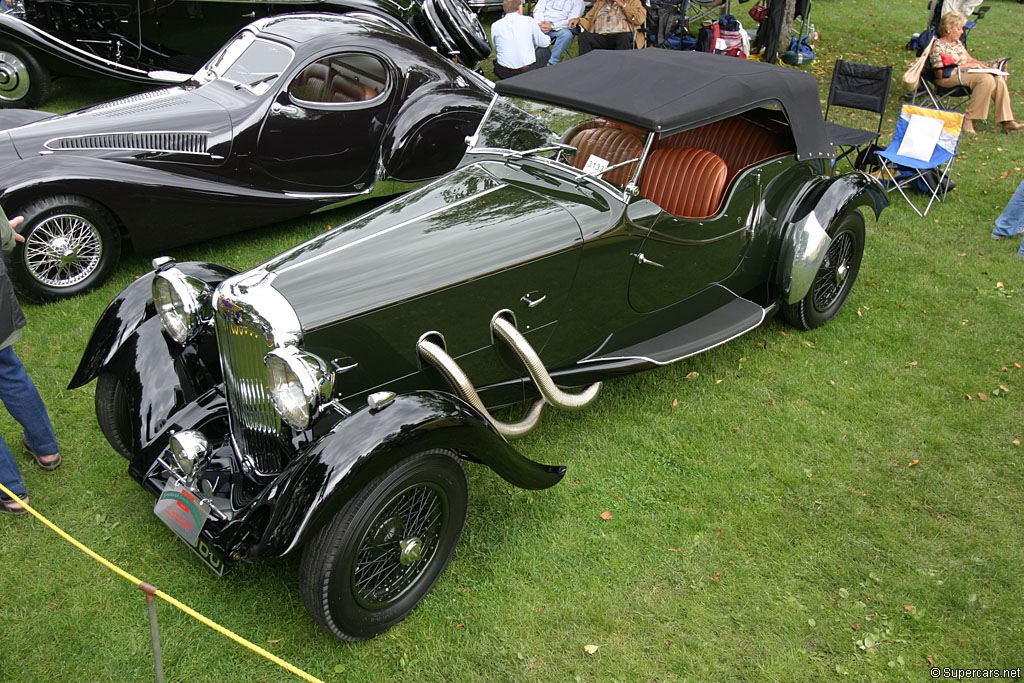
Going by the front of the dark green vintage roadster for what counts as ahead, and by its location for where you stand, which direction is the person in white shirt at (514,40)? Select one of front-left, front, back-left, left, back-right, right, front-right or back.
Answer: back-right

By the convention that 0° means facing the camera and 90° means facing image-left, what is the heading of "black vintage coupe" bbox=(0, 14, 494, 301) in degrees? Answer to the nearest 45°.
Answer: approximately 45°

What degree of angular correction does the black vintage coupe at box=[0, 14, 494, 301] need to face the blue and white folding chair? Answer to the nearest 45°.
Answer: approximately 135° to its left

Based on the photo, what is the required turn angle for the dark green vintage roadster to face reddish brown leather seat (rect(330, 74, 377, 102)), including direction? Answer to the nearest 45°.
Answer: approximately 135° to its right

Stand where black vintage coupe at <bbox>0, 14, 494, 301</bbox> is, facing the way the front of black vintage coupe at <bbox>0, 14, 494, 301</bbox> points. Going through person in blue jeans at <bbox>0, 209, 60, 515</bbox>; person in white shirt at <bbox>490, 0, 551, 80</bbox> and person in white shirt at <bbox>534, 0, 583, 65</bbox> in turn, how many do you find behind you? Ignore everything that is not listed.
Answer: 2

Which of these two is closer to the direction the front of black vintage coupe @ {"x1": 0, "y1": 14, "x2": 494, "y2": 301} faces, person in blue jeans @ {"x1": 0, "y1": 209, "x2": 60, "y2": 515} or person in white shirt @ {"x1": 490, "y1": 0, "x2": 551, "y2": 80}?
the person in blue jeans

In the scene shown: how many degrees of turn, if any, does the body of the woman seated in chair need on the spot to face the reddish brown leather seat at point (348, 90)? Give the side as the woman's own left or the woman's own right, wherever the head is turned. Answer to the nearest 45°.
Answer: approximately 90° to the woman's own right
